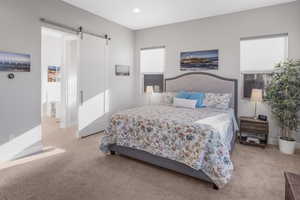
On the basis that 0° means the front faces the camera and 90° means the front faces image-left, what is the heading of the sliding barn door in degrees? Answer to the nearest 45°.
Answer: approximately 315°

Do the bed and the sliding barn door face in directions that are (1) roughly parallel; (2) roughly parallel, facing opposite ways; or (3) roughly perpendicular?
roughly perpendicular

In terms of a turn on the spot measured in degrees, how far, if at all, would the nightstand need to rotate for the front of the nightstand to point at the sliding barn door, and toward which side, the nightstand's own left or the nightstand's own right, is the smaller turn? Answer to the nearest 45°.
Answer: approximately 45° to the nightstand's own right

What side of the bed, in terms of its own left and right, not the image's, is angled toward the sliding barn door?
right

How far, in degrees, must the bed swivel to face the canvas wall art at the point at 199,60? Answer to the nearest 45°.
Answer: approximately 135° to its right

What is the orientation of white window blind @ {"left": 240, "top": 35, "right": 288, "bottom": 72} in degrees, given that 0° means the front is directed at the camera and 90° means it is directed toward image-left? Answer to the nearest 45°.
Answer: approximately 45°

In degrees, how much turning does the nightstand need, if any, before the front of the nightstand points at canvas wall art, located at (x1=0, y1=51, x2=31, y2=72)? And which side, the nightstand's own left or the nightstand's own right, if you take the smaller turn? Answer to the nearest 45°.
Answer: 0° — it already faces it
